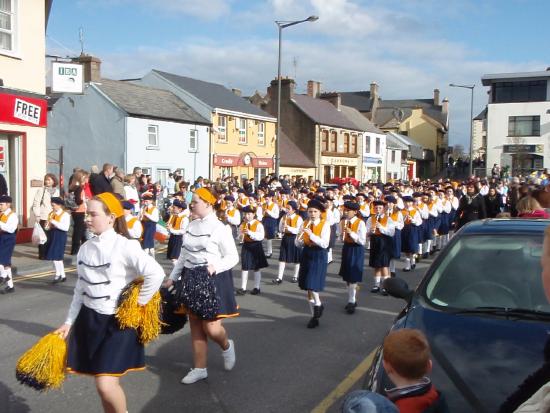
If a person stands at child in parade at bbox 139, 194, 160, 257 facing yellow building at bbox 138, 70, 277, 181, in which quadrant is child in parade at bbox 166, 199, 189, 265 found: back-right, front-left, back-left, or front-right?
back-right

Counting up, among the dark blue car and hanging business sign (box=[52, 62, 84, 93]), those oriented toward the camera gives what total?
2

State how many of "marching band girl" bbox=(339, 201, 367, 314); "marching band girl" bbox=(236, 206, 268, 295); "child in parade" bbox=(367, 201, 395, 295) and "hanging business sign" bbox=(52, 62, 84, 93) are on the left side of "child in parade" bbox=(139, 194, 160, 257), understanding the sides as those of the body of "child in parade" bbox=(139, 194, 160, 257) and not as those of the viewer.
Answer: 3

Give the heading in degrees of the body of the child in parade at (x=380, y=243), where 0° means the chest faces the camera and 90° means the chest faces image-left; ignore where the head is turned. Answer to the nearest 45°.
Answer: approximately 45°

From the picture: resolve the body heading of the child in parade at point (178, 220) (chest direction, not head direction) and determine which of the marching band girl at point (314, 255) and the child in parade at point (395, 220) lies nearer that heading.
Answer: the marching band girl

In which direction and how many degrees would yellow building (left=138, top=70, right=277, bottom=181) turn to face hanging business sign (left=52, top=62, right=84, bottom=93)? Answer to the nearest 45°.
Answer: approximately 45° to its right

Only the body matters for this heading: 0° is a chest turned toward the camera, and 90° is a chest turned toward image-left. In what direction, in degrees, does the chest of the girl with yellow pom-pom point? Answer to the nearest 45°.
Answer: approximately 45°

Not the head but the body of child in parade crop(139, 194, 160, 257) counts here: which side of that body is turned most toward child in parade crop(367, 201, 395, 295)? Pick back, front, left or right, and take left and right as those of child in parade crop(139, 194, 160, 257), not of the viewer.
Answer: left

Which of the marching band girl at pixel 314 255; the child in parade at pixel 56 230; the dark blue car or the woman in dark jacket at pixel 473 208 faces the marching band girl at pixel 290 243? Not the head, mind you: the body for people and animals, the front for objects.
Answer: the woman in dark jacket
